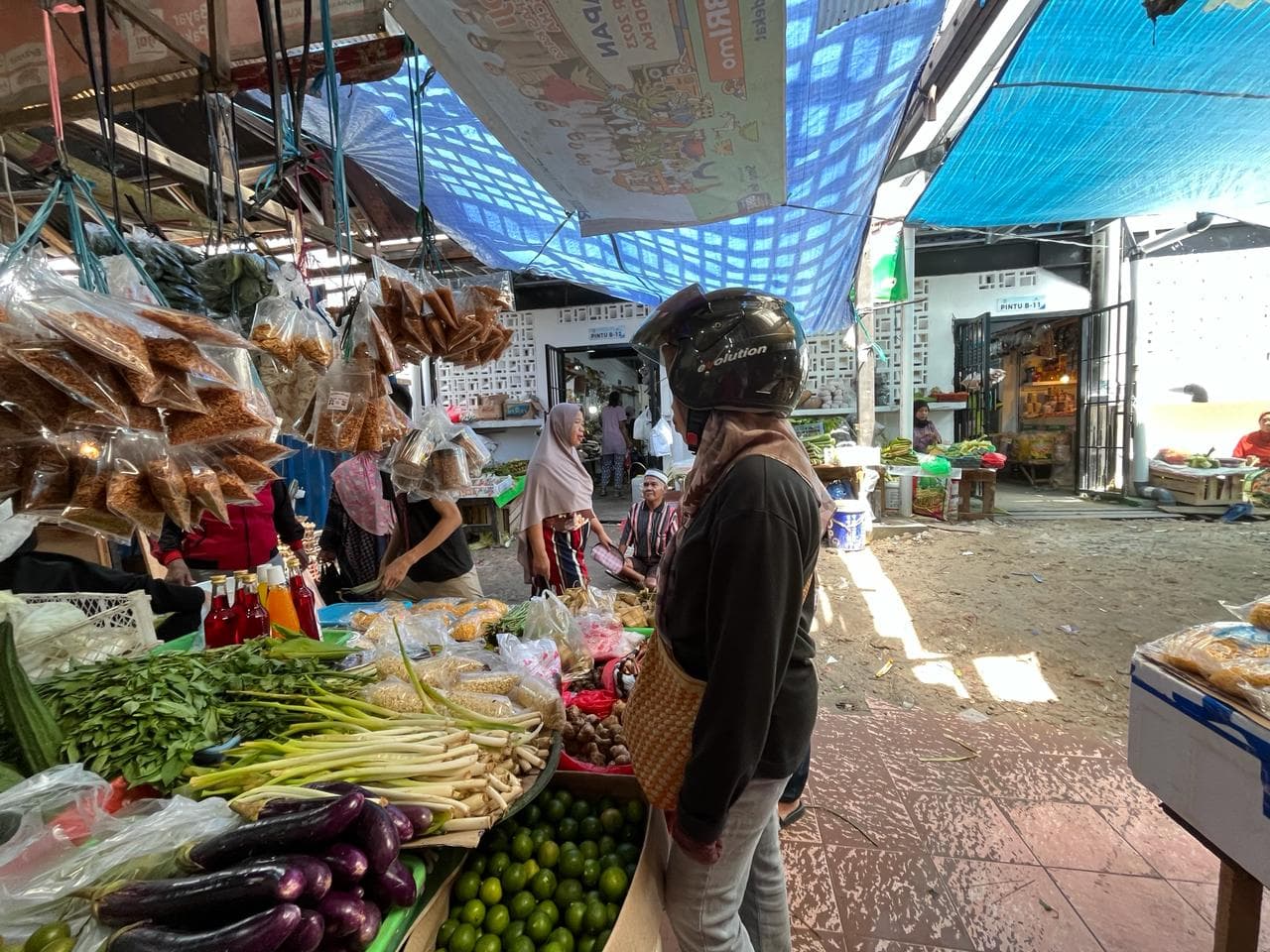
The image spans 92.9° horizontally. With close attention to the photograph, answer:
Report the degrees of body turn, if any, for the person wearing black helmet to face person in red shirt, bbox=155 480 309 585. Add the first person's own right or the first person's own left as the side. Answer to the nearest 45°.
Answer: approximately 45° to the first person's own right

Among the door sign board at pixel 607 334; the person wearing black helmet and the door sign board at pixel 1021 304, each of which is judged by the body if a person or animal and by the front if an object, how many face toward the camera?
2

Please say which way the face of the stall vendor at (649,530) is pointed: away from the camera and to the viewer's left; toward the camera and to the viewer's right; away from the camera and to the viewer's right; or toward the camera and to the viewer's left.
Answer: toward the camera and to the viewer's left

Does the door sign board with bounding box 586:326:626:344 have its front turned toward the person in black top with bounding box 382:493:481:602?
yes

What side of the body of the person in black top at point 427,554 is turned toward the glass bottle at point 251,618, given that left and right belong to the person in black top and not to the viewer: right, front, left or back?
front

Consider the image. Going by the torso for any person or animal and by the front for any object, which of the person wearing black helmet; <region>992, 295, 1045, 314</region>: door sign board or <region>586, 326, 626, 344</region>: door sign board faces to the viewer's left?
the person wearing black helmet

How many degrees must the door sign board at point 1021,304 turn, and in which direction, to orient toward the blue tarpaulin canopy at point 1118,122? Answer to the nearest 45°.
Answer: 0° — it already faces it

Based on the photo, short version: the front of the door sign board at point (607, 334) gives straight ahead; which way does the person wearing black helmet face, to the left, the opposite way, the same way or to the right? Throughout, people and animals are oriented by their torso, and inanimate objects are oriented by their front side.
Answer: to the right

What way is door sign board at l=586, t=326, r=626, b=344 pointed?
toward the camera

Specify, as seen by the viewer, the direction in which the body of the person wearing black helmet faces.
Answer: to the viewer's left

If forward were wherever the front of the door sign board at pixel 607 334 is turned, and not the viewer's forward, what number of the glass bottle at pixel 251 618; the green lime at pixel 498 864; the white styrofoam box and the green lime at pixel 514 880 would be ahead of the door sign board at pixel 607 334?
4

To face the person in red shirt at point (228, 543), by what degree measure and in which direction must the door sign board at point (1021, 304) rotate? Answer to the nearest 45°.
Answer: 0° — it already faces them

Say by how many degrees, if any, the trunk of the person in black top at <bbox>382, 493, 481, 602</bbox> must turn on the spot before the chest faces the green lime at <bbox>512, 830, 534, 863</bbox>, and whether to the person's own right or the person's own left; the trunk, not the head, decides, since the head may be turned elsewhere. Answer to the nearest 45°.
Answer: approximately 45° to the person's own left

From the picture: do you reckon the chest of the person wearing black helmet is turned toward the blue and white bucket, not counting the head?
no

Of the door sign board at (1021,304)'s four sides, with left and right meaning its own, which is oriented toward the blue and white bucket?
front

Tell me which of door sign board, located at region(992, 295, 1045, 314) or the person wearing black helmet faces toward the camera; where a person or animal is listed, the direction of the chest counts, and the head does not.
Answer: the door sign board

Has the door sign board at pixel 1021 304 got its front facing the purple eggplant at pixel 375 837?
yes

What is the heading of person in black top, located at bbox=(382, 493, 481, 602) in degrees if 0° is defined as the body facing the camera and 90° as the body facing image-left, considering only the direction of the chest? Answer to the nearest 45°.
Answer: approximately 45°

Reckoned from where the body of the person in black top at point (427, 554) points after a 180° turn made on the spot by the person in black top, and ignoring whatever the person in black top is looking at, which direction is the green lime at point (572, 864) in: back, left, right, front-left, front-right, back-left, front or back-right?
back-right
